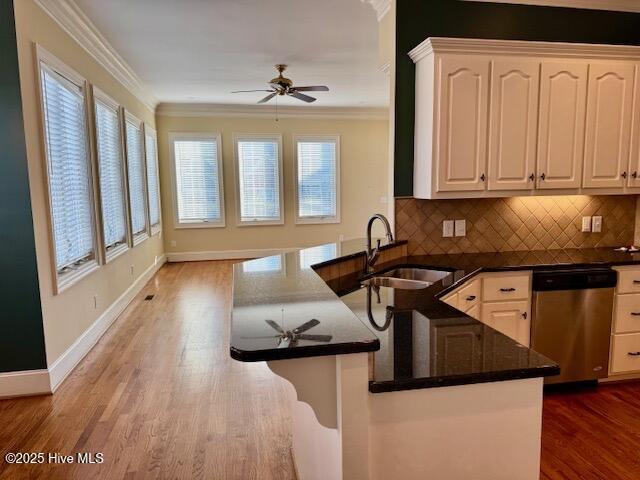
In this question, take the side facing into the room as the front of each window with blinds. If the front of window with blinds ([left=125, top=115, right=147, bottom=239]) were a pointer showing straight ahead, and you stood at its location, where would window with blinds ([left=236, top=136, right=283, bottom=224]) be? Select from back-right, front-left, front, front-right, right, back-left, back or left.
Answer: front-left

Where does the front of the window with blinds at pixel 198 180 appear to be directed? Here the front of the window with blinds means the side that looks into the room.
toward the camera

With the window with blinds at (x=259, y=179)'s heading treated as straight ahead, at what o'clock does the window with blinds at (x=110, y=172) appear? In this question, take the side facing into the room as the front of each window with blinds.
the window with blinds at (x=110, y=172) is roughly at 1 o'clock from the window with blinds at (x=259, y=179).

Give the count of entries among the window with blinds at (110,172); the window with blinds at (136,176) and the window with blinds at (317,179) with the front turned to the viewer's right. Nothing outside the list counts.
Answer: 2

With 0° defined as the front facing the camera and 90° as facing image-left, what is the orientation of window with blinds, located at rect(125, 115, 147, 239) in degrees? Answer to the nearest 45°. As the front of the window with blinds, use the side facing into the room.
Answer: approximately 270°

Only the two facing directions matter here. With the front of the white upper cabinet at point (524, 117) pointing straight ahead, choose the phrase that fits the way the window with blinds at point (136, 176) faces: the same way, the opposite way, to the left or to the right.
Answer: to the left

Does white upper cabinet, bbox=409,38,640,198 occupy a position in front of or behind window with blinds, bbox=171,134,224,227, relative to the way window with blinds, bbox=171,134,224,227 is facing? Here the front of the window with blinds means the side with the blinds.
in front

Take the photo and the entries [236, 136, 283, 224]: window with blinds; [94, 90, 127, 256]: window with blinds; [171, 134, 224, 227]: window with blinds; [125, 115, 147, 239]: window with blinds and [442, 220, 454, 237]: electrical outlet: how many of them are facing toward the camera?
3

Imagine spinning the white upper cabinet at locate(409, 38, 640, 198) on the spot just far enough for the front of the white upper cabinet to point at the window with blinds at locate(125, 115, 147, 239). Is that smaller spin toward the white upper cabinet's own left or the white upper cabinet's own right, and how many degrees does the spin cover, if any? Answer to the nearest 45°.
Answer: approximately 135° to the white upper cabinet's own right

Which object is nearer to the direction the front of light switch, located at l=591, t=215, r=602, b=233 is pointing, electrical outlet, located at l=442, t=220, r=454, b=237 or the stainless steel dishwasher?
the stainless steel dishwasher

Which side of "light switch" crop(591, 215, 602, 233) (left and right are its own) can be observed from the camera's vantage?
front

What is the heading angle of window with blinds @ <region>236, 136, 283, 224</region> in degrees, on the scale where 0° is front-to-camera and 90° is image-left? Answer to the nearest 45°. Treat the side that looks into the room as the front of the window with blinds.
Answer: approximately 0°
